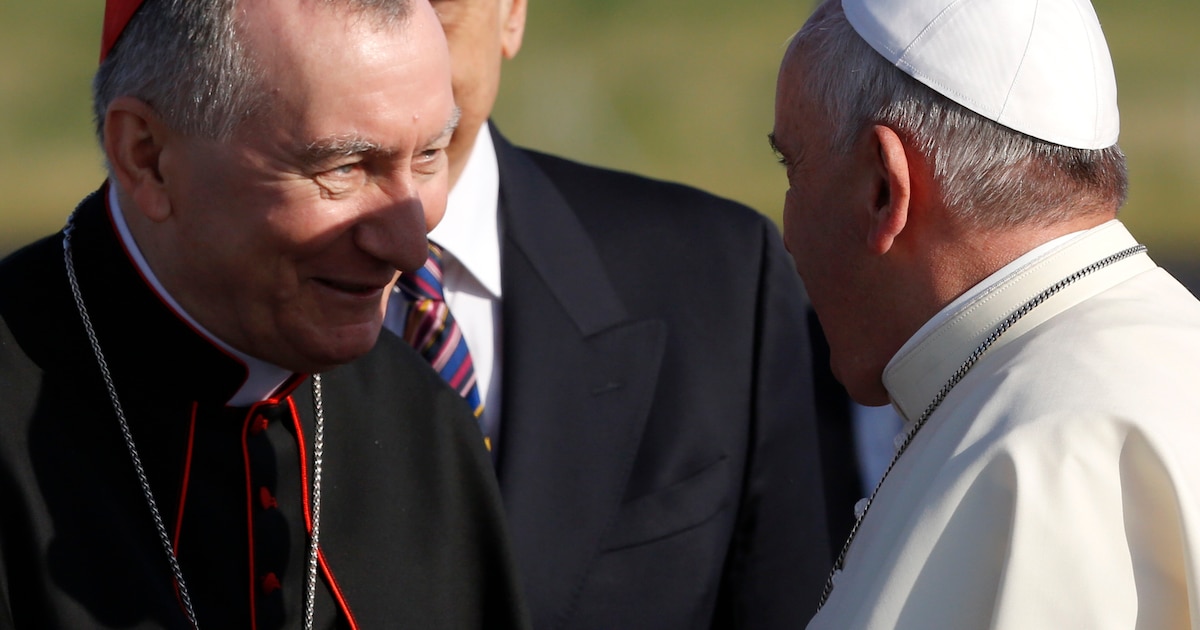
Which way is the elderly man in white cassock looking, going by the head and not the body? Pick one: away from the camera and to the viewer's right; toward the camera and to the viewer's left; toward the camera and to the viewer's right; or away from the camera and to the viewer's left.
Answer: away from the camera and to the viewer's left

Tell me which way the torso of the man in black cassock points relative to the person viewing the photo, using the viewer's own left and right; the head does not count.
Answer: facing the viewer and to the right of the viewer

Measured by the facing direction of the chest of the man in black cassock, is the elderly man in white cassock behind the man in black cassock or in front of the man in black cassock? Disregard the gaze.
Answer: in front

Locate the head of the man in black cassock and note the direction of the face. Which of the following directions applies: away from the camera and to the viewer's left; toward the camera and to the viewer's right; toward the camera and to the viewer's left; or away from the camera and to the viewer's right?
toward the camera and to the viewer's right
